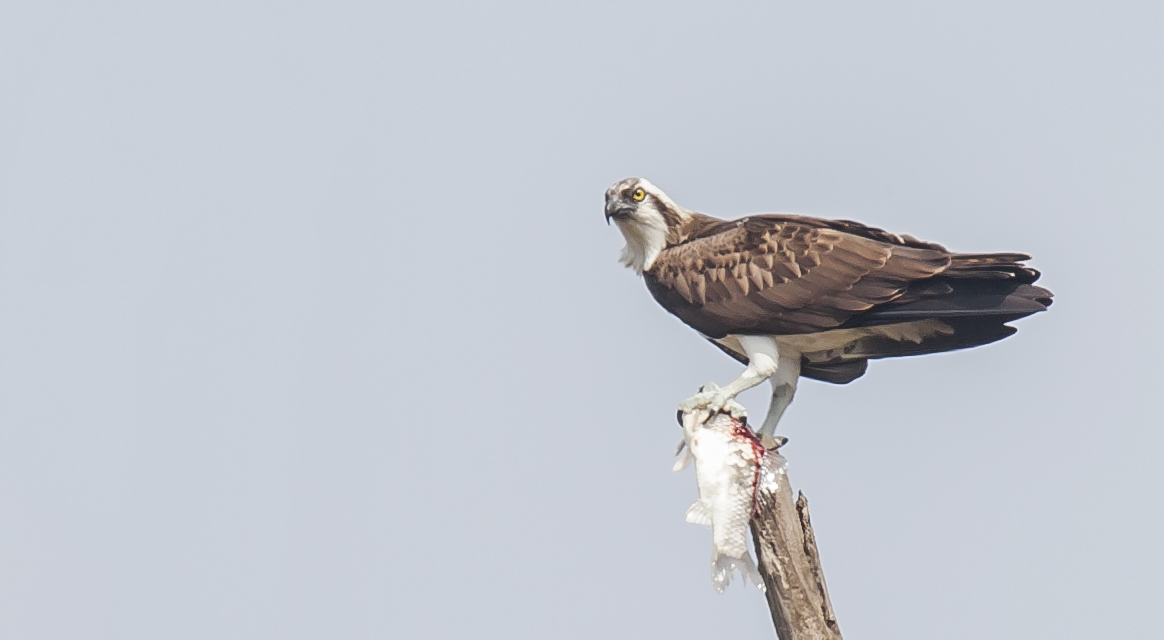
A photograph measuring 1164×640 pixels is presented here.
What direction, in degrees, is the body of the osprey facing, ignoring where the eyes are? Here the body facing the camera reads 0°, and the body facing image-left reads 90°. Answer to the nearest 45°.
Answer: approximately 90°
